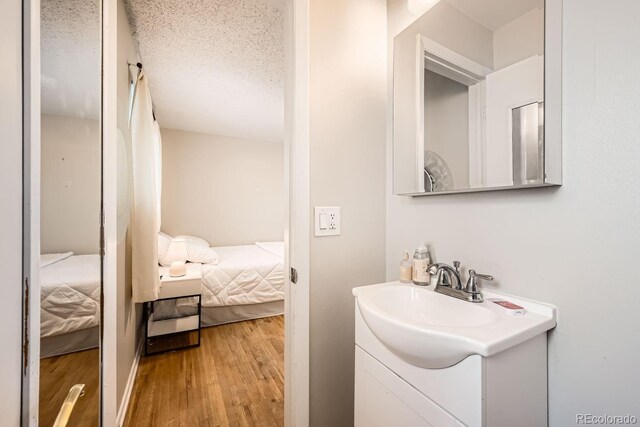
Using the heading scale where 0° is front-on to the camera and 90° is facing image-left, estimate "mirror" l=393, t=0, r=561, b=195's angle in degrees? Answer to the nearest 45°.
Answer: approximately 45°

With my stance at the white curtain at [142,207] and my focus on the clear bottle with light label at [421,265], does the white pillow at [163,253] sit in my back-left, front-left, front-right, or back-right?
back-left

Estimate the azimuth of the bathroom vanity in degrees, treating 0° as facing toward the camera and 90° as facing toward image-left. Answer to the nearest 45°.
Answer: approximately 45°
